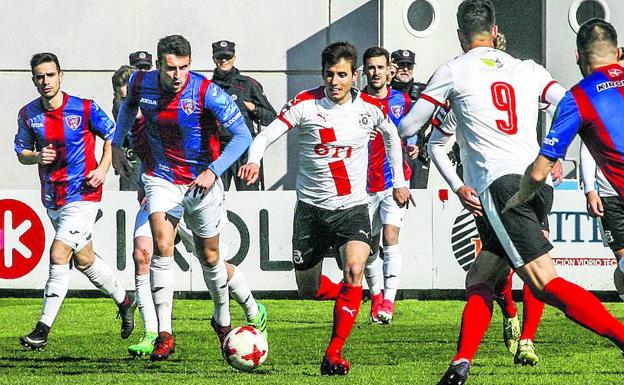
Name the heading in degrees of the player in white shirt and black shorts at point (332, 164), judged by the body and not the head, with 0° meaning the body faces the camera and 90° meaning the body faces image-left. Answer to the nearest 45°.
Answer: approximately 0°

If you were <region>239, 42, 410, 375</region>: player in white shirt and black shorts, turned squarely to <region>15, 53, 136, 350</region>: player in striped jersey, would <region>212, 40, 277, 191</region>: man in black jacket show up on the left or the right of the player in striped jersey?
right

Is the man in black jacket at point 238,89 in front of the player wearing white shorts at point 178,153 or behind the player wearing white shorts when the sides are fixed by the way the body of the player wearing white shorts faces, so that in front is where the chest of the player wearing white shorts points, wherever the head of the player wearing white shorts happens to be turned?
behind
